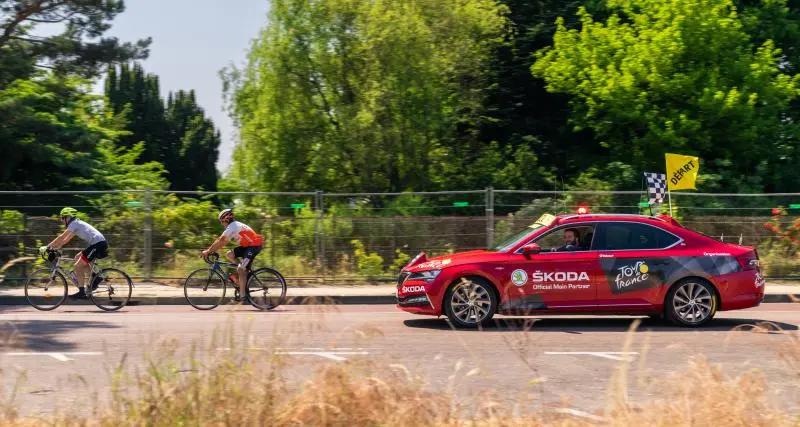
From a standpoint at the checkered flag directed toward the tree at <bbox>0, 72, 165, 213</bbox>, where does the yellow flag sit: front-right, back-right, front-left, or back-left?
back-right

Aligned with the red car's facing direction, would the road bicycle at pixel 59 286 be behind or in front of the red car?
in front

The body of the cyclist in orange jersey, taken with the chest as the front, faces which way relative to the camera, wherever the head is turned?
to the viewer's left

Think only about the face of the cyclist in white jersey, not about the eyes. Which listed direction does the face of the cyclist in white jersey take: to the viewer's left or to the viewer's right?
to the viewer's left

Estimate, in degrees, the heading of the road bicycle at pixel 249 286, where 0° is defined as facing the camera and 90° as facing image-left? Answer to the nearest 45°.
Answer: approximately 90°

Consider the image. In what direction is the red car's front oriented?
to the viewer's left

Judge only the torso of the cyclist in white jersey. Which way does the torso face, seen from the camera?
to the viewer's left

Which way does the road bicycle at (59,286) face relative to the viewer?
to the viewer's left

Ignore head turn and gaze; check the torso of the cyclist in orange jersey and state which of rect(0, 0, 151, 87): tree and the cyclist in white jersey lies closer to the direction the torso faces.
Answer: the cyclist in white jersey

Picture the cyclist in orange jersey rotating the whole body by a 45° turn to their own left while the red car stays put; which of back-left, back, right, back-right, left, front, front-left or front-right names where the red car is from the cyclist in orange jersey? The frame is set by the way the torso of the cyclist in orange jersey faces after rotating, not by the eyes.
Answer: left
